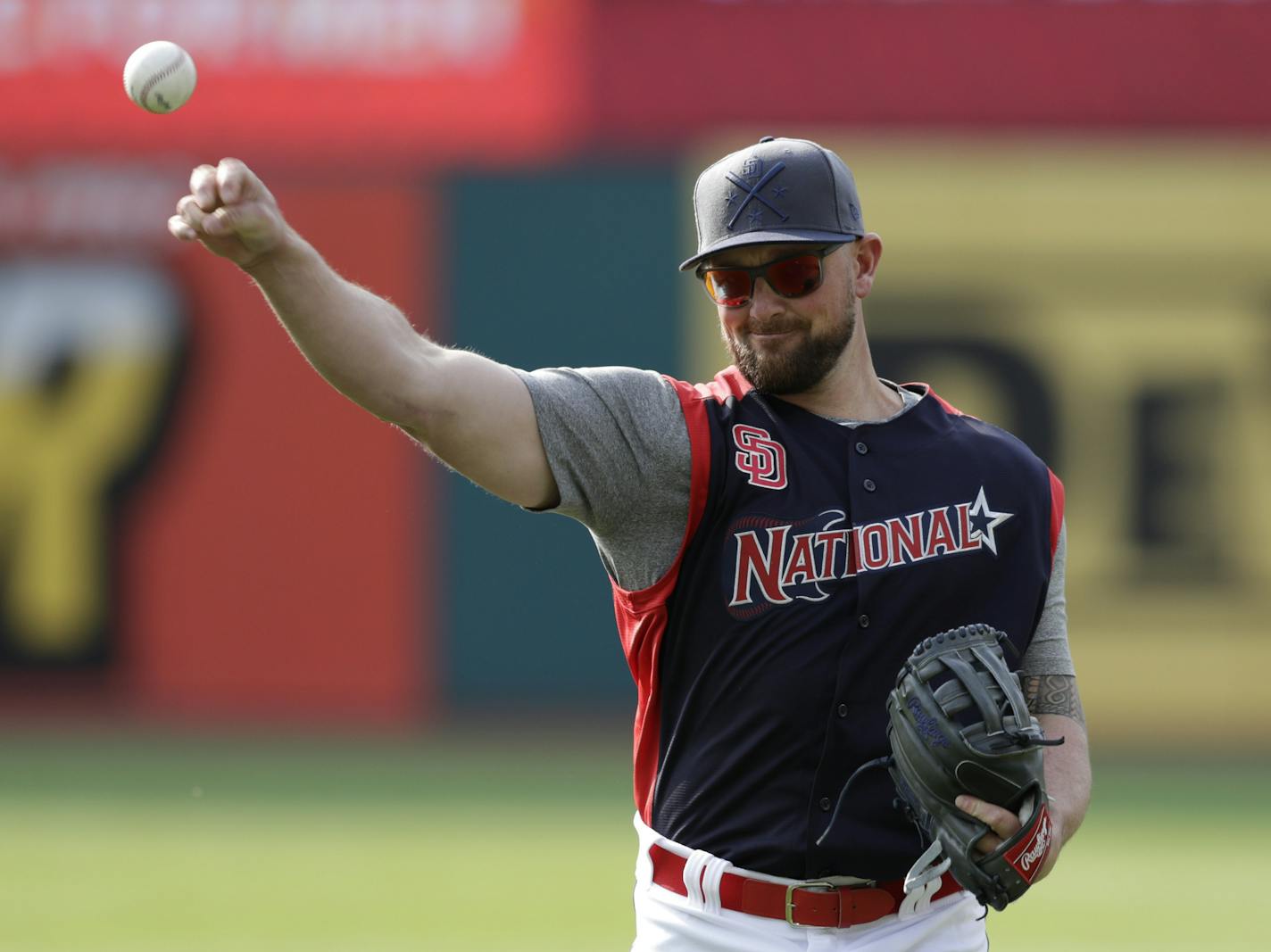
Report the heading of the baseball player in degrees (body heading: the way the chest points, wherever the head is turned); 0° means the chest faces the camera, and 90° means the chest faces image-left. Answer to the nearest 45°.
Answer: approximately 0°

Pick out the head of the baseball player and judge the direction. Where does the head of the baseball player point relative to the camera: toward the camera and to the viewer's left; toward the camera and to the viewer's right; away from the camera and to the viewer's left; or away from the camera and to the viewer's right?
toward the camera and to the viewer's left

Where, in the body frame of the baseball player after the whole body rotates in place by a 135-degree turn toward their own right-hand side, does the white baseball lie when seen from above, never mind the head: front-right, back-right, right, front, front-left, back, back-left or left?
front-left
